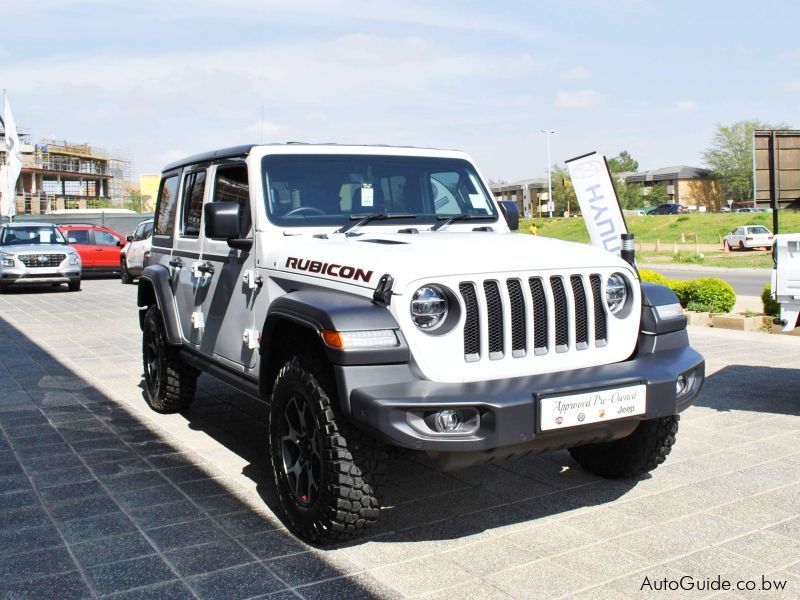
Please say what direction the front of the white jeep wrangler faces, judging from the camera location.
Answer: facing the viewer and to the right of the viewer

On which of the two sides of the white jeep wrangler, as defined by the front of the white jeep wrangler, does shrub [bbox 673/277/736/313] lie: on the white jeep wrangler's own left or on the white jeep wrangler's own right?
on the white jeep wrangler's own left

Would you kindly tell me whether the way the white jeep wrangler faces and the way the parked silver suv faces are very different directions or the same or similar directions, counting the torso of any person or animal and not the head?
same or similar directions

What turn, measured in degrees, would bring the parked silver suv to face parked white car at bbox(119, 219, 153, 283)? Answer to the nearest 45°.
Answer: approximately 135° to its left

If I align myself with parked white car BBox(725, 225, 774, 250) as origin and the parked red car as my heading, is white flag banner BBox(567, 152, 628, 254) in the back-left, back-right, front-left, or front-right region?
front-left

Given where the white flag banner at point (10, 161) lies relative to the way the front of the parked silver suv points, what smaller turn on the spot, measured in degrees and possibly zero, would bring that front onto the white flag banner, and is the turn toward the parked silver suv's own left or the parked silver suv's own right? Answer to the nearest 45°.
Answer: approximately 180°

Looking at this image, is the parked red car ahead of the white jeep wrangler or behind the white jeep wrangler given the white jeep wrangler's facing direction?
behind

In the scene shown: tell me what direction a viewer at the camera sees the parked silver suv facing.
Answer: facing the viewer

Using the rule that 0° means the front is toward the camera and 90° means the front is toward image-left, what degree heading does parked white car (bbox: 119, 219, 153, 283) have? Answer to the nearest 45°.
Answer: approximately 45°

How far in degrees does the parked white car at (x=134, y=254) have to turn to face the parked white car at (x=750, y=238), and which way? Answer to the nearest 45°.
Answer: approximately 180°

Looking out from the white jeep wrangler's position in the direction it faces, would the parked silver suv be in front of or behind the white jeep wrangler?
behind

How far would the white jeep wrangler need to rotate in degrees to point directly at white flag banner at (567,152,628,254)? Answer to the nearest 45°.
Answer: approximately 135° to its left

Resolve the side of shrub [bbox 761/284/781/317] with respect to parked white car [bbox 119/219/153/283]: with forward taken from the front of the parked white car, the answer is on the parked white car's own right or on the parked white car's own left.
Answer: on the parked white car's own left

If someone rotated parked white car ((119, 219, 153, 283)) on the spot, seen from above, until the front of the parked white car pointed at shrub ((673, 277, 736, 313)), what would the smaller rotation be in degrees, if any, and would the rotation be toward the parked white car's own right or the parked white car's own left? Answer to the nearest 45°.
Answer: approximately 90° to the parked white car's own left
